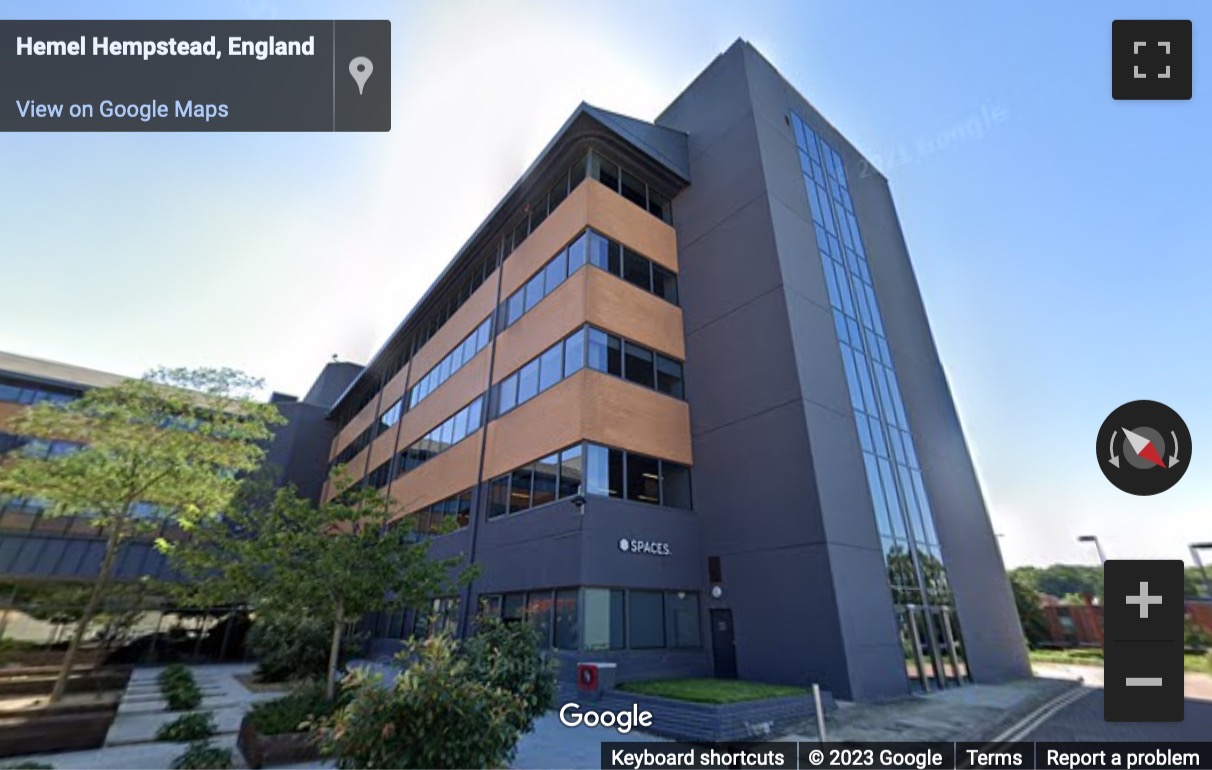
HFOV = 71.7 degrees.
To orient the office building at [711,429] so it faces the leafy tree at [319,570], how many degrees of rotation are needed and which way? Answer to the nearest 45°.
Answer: approximately 90° to its right

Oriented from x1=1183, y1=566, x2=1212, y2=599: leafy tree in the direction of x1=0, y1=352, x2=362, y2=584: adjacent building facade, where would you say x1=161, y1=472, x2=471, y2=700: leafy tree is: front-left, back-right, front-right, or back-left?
front-left

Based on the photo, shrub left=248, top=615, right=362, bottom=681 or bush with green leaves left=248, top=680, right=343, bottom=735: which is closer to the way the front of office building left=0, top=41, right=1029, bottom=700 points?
the bush with green leaves

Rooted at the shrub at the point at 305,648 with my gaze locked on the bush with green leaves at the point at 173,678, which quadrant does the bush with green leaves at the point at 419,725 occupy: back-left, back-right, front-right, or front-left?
back-left

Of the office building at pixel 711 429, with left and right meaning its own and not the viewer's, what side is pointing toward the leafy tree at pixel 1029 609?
left
